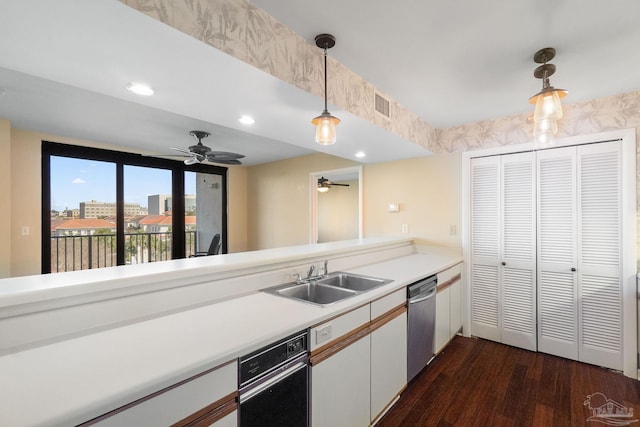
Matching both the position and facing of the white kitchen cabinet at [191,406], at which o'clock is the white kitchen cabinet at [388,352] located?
the white kitchen cabinet at [388,352] is roughly at 10 o'clock from the white kitchen cabinet at [191,406].

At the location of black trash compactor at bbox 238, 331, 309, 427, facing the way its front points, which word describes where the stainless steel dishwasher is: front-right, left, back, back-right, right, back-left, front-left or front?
left

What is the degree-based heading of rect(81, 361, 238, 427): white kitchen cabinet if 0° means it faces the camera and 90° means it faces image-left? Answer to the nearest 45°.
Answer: approximately 315°

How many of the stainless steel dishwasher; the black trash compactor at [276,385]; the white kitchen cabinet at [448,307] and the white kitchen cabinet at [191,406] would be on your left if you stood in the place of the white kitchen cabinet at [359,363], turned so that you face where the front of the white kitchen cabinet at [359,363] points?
2

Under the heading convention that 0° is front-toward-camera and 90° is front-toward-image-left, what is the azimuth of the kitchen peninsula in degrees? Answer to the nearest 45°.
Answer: approximately 315°

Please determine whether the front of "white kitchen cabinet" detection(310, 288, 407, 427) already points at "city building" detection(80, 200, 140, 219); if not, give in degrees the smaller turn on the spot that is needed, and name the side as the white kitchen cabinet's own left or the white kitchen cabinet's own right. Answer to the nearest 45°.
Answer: approximately 180°

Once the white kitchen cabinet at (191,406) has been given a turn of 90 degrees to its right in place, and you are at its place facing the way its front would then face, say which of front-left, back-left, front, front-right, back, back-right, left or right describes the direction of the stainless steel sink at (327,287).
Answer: back

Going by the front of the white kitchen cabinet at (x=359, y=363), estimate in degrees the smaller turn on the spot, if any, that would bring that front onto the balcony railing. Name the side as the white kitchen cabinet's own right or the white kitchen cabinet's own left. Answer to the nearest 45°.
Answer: approximately 180°

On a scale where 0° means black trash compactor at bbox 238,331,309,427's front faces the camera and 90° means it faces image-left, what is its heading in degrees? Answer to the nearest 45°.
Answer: approximately 315°

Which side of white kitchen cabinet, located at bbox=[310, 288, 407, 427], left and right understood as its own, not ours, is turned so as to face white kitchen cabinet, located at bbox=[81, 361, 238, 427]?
right
